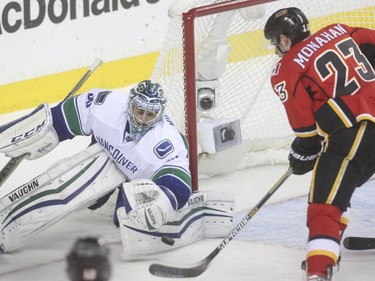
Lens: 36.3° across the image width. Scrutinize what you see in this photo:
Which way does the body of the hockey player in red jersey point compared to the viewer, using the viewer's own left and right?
facing away from the viewer and to the left of the viewer

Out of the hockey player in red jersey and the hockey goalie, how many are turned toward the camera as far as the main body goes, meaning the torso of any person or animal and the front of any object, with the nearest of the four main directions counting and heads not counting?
1

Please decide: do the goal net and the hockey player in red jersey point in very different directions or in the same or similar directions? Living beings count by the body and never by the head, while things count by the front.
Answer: very different directions

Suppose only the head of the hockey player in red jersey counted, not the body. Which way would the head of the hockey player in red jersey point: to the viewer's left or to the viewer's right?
to the viewer's left

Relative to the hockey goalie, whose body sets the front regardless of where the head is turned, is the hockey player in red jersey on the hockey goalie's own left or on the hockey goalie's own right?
on the hockey goalie's own left

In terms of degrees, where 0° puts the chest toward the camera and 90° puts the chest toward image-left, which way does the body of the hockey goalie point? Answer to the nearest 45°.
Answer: approximately 0°
